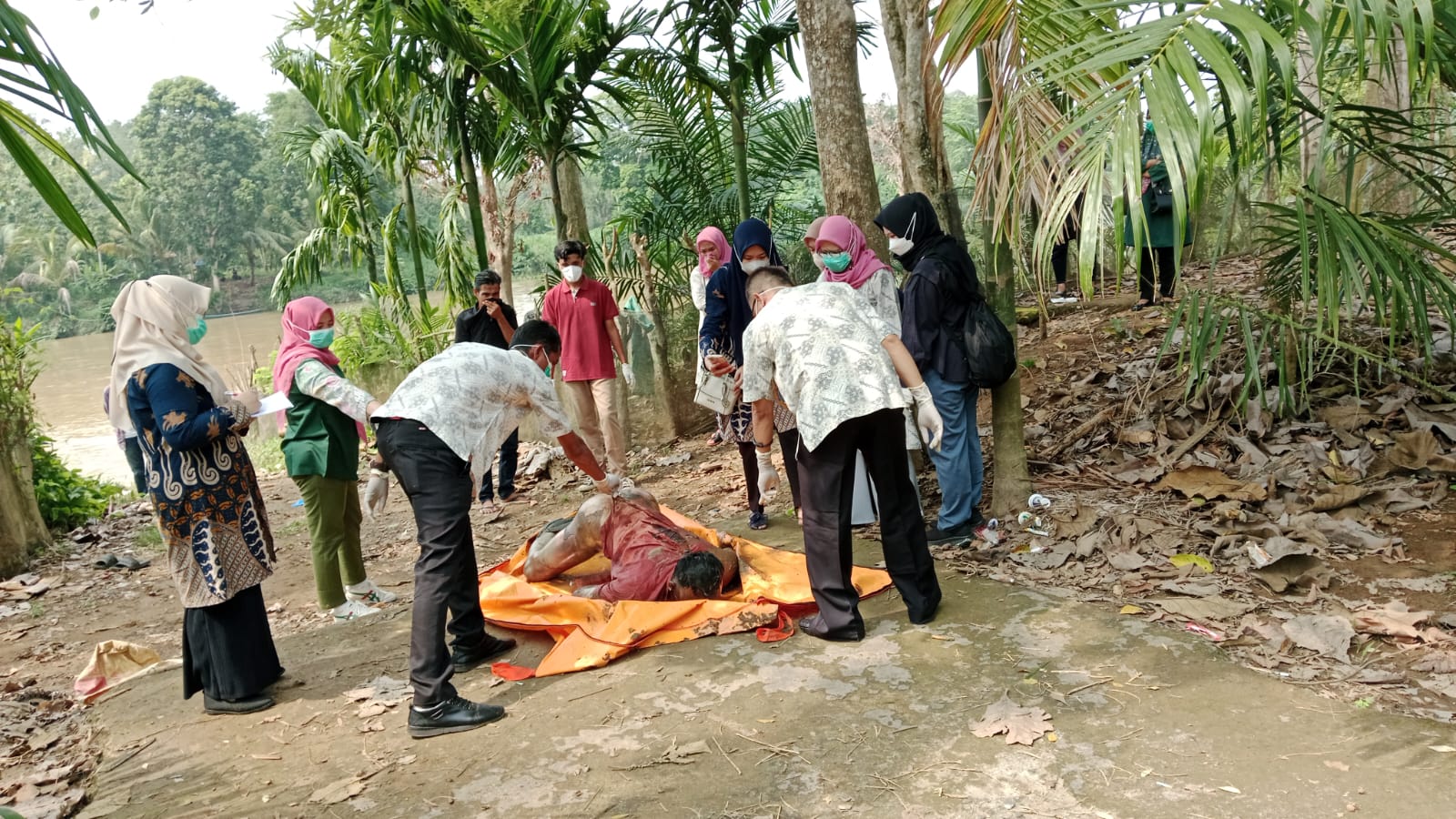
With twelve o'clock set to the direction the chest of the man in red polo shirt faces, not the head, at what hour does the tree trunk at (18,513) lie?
The tree trunk is roughly at 3 o'clock from the man in red polo shirt.

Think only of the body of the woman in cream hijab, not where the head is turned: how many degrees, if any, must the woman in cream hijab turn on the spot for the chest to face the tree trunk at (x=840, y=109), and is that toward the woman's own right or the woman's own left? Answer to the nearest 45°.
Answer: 0° — they already face it

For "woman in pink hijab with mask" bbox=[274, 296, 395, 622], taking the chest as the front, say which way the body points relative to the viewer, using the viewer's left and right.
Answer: facing to the right of the viewer

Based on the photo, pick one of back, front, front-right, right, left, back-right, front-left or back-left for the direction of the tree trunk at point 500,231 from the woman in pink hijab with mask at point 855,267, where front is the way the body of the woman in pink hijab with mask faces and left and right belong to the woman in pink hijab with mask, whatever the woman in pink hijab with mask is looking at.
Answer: right

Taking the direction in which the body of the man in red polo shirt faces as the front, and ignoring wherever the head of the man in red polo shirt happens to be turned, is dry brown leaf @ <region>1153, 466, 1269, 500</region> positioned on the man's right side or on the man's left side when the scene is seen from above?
on the man's left side

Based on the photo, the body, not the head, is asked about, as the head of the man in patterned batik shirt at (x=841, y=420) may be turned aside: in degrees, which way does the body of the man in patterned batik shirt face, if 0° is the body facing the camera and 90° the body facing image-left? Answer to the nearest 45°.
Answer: approximately 135°

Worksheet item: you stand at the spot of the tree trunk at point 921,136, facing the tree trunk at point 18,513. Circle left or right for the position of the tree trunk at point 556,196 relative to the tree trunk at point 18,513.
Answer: right

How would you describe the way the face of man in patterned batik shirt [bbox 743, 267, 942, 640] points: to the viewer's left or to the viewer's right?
to the viewer's left

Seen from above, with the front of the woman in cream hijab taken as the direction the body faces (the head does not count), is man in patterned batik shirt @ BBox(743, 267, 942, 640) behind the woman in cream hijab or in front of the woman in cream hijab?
in front

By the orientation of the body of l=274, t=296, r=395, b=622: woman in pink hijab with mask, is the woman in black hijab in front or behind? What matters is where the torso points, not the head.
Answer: in front

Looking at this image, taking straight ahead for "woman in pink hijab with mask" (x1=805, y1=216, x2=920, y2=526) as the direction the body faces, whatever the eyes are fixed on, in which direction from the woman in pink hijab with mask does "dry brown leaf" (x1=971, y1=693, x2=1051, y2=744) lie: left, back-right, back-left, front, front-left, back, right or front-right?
front-left

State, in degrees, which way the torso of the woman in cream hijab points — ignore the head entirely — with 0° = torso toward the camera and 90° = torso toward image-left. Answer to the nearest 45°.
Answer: approximately 270°

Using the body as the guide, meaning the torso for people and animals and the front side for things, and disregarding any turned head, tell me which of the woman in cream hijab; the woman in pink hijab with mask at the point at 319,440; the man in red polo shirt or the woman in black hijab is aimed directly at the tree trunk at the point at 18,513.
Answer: the woman in black hijab
